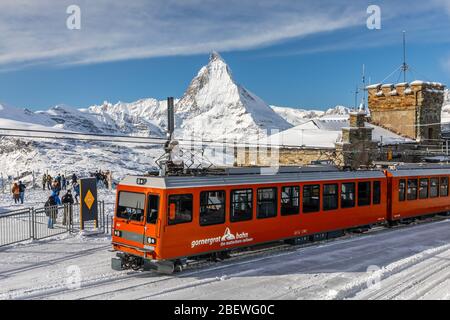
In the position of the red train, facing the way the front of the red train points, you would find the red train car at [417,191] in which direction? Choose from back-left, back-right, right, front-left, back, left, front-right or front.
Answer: back

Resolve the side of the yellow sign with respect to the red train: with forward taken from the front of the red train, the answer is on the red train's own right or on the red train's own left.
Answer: on the red train's own right

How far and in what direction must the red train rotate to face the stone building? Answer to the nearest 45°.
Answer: approximately 135° to its right

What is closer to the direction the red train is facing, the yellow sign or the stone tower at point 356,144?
the yellow sign

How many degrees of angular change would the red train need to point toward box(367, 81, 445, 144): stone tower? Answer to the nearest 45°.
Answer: approximately 135° to its right

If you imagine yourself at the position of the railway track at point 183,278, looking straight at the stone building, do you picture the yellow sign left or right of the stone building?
left

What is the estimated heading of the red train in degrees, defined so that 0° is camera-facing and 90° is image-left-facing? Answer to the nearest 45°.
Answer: approximately 45°

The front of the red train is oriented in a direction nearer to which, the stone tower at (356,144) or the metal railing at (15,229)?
the metal railing

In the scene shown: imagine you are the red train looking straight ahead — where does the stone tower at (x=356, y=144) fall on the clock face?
The stone tower is roughly at 5 o'clock from the red train.
